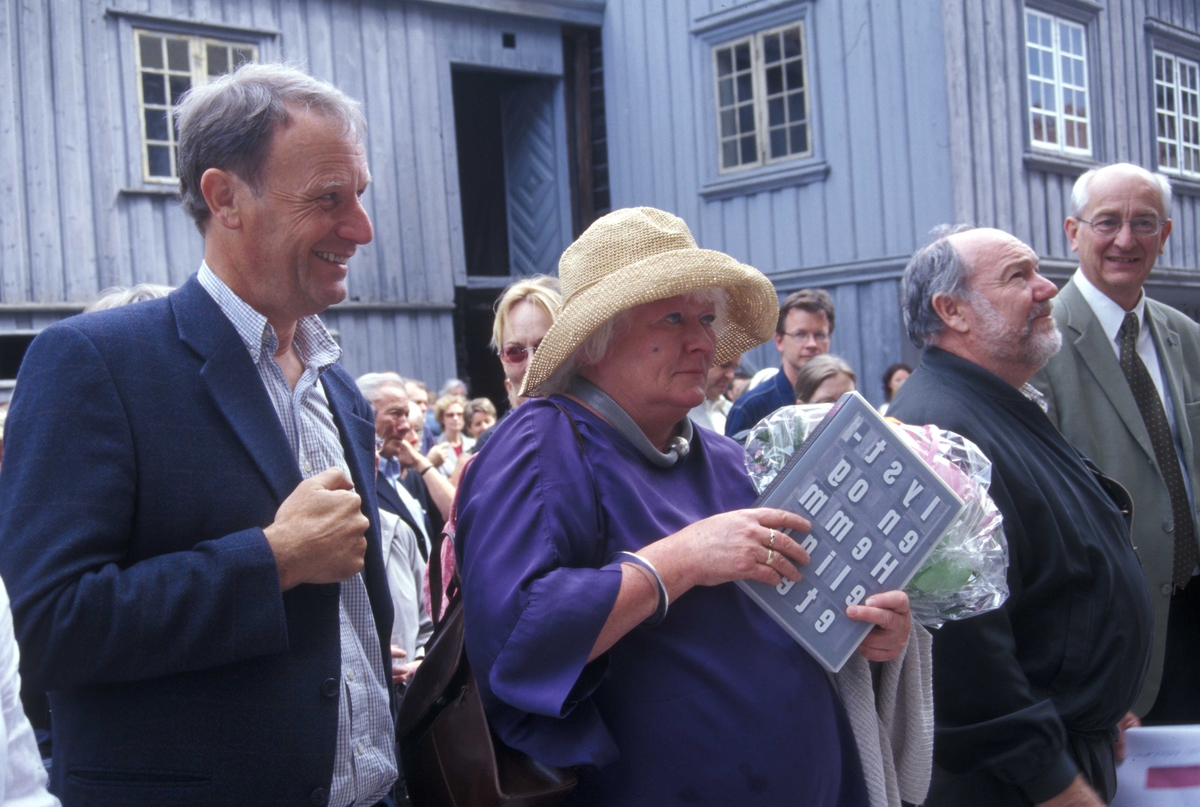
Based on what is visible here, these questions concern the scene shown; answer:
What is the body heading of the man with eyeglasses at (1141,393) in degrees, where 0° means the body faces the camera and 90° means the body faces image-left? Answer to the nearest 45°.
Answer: approximately 0°

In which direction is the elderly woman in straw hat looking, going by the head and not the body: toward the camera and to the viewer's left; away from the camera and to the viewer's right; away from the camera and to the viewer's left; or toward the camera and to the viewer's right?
toward the camera and to the viewer's right

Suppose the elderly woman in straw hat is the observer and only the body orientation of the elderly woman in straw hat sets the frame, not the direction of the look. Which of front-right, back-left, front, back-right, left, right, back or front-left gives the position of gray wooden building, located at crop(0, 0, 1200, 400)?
back-left

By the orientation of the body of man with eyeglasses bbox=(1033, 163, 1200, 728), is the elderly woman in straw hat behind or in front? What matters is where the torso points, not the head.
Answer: in front

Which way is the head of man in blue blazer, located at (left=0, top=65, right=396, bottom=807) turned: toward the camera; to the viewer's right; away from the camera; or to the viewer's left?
to the viewer's right

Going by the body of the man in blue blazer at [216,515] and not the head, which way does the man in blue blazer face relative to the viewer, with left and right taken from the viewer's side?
facing the viewer and to the right of the viewer

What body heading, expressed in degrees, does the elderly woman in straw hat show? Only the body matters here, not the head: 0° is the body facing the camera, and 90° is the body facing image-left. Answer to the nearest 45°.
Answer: approximately 315°

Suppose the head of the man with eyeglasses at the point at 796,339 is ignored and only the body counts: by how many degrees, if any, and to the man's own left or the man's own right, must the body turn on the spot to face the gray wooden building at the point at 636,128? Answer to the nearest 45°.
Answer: approximately 135° to the man's own left

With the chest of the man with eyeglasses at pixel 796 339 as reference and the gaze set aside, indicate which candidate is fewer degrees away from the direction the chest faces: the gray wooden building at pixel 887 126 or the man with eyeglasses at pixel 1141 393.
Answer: the man with eyeglasses
